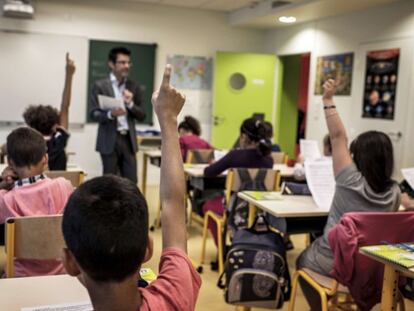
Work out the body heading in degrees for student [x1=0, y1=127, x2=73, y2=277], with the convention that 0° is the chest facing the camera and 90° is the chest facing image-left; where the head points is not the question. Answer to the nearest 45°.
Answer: approximately 180°

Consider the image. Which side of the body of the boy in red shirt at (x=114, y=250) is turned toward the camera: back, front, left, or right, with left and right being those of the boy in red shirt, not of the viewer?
back

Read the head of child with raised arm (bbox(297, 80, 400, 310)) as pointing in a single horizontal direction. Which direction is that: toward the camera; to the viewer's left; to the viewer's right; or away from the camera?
away from the camera

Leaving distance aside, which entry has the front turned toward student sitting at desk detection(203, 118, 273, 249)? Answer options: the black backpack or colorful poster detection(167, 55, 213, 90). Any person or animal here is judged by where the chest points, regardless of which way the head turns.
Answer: the colorful poster

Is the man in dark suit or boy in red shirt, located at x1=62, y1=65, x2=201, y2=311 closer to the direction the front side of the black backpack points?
the boy in red shirt

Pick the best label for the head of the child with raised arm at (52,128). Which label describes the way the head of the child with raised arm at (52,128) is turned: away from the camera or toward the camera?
away from the camera

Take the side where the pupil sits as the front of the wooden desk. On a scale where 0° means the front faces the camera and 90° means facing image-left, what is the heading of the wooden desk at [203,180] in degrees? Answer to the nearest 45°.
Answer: approximately 0°

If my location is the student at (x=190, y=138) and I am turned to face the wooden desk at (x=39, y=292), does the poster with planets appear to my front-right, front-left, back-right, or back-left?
back-left

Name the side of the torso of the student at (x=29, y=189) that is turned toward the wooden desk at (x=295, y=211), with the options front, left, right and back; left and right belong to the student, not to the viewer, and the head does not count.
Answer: right
